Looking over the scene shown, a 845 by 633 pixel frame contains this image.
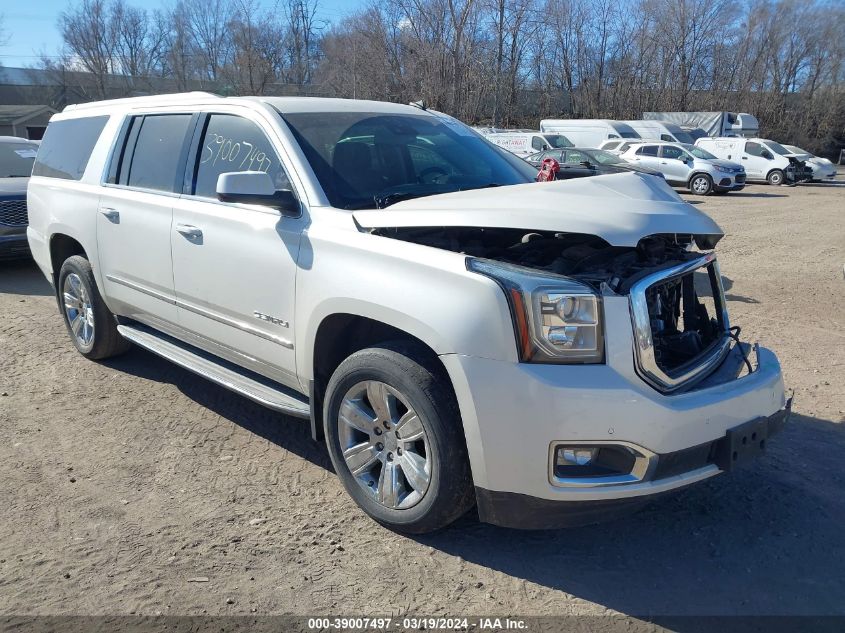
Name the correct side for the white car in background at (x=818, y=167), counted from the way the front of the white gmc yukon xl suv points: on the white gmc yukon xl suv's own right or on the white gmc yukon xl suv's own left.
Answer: on the white gmc yukon xl suv's own left

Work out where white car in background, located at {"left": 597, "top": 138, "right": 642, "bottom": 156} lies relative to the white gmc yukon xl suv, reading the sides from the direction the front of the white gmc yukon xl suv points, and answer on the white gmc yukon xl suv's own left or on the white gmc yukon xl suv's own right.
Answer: on the white gmc yukon xl suv's own left

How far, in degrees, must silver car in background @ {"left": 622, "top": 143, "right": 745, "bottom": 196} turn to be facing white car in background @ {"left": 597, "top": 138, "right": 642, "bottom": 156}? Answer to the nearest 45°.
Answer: approximately 180°

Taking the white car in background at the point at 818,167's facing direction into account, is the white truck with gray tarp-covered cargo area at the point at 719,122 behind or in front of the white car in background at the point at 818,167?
behind

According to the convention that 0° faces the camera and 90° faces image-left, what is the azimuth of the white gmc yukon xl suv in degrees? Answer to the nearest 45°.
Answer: approximately 315°

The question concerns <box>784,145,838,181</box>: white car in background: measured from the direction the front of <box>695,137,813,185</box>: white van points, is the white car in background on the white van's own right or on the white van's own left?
on the white van's own left

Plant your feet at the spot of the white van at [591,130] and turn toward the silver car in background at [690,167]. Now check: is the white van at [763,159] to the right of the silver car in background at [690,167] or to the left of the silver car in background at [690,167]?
left

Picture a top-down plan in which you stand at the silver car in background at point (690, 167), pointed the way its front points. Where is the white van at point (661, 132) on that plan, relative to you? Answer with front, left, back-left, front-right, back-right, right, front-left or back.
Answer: back-left

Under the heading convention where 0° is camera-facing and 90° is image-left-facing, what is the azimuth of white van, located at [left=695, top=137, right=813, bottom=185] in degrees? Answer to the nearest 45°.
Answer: approximately 315°
